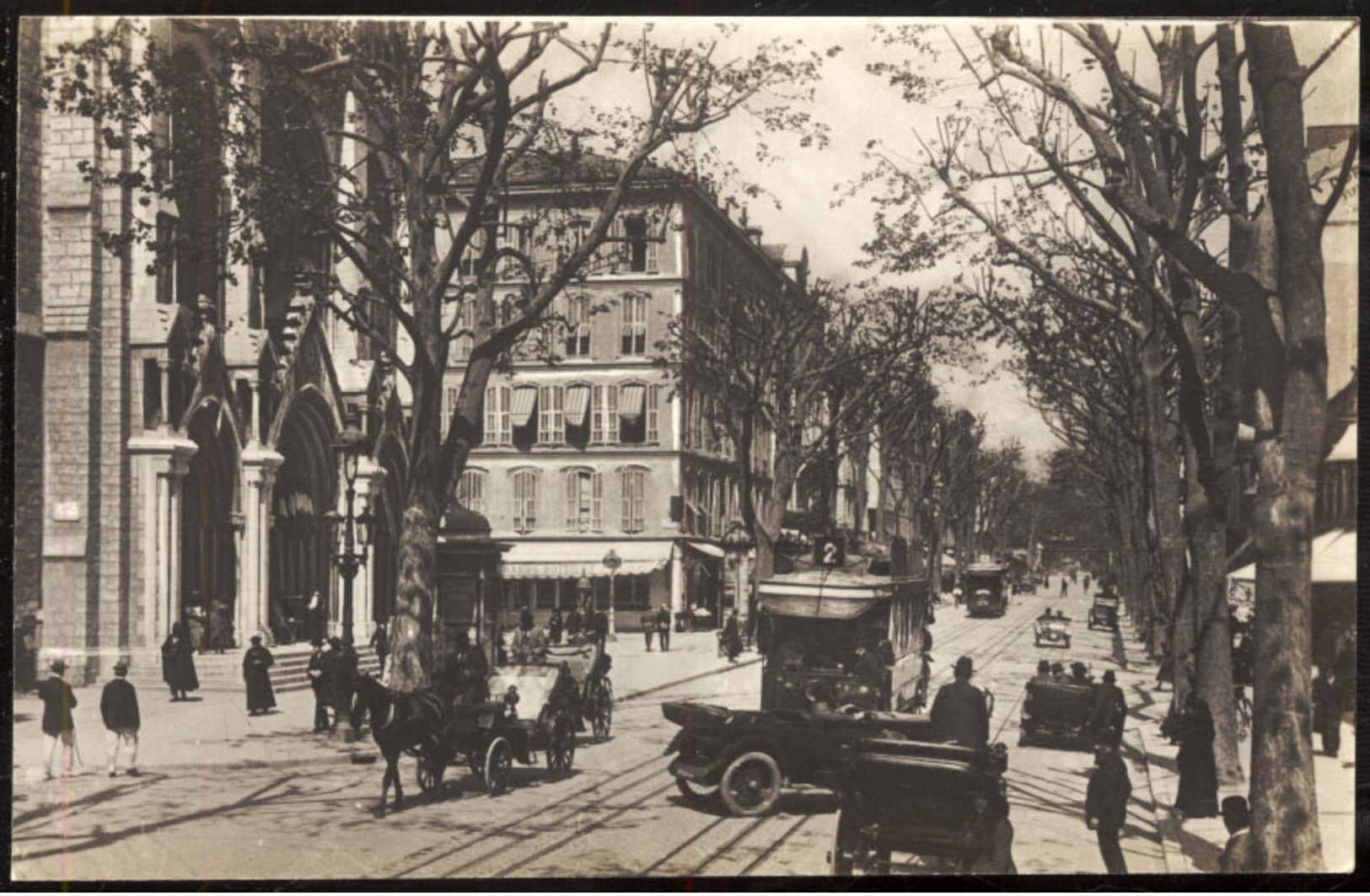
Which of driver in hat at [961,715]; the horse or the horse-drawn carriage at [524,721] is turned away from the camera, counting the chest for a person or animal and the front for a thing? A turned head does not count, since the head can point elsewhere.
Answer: the driver in hat

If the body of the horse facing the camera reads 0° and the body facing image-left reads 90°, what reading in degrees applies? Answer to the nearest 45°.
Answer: approximately 45°

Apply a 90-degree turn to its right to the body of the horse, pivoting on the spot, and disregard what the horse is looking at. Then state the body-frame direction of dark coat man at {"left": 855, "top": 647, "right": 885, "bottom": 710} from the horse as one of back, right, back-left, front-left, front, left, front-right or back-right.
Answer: back-right

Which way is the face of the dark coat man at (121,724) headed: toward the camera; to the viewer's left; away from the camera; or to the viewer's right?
away from the camera

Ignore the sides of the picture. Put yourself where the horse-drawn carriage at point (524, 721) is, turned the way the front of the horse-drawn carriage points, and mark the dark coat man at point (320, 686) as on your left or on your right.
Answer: on your right

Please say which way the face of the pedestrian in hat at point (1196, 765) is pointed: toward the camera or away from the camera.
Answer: away from the camera

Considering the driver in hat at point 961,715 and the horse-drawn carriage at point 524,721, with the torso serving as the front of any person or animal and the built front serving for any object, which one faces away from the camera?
the driver in hat

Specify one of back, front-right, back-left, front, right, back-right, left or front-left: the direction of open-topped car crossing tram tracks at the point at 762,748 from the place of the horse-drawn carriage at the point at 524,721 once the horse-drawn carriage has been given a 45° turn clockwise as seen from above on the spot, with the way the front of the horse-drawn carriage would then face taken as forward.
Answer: back-left

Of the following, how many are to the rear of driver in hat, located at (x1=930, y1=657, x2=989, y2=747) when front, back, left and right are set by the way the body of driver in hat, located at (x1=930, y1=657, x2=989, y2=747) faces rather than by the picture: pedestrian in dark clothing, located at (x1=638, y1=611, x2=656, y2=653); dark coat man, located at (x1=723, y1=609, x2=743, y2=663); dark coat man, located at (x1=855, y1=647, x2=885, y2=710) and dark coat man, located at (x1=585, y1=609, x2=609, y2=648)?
0

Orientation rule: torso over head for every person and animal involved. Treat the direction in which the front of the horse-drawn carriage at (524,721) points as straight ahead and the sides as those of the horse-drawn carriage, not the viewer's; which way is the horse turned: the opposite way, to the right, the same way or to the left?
the same way

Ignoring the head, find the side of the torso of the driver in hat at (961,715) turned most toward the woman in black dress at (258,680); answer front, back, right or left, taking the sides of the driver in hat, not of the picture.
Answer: left

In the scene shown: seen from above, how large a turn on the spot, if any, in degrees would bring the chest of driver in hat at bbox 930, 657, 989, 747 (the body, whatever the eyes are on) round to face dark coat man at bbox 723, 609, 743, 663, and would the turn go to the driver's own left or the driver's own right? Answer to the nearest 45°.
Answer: approximately 45° to the driver's own left

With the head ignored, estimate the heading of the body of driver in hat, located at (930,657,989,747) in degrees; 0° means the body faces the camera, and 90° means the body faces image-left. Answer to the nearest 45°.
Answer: approximately 180°

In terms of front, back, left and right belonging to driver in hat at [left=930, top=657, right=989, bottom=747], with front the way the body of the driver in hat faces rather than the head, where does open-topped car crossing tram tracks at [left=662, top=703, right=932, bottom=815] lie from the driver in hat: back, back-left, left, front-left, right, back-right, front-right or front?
left

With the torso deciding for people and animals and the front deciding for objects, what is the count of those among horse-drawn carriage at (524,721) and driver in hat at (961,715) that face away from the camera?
1

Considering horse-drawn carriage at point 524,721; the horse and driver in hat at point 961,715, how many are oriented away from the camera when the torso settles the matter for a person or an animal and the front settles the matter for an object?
1
